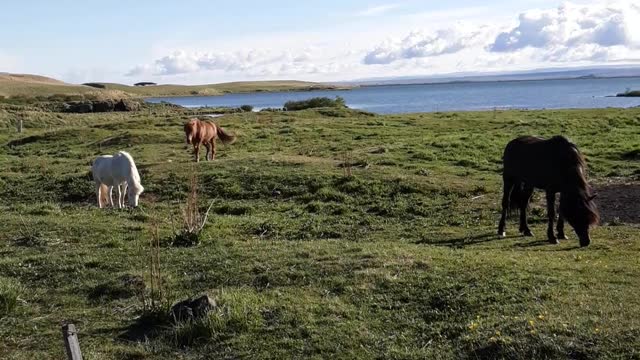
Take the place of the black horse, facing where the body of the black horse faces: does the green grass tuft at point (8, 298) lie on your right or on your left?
on your right

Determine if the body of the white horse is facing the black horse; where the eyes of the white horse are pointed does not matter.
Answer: yes

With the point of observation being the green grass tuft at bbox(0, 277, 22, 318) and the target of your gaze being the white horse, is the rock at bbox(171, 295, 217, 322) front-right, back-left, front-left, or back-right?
back-right

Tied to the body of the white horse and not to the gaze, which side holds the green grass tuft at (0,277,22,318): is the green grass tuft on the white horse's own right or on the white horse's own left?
on the white horse's own right

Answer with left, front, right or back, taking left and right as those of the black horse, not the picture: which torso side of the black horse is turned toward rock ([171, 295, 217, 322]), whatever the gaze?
right

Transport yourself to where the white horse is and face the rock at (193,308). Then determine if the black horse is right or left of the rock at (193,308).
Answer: left

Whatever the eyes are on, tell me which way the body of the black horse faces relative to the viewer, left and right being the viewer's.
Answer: facing the viewer and to the right of the viewer

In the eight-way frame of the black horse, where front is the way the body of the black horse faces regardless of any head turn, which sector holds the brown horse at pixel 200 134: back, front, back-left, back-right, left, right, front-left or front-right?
back

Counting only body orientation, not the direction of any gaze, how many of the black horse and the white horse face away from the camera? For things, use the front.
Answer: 0

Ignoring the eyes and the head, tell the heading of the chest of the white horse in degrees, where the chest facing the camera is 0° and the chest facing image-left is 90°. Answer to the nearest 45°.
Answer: approximately 315°
